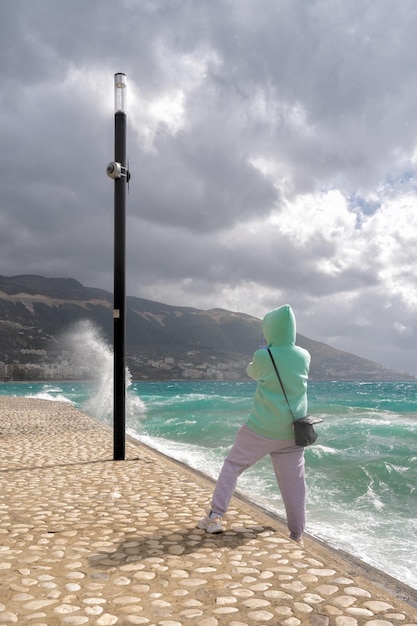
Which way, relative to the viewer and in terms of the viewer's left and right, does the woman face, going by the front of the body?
facing away from the viewer and to the left of the viewer

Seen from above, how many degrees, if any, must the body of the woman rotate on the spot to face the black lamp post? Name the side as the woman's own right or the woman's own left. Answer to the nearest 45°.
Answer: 0° — they already face it
